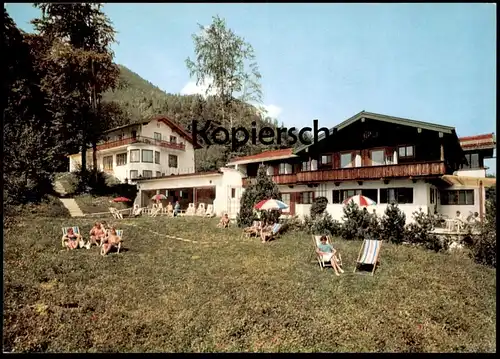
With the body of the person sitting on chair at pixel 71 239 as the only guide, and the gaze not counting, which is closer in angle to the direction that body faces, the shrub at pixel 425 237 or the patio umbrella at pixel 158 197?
the shrub

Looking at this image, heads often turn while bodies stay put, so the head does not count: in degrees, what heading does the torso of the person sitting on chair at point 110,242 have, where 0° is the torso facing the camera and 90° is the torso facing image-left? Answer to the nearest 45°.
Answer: approximately 45°

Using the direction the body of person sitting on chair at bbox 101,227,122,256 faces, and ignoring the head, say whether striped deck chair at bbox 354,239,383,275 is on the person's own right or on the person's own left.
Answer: on the person's own left
